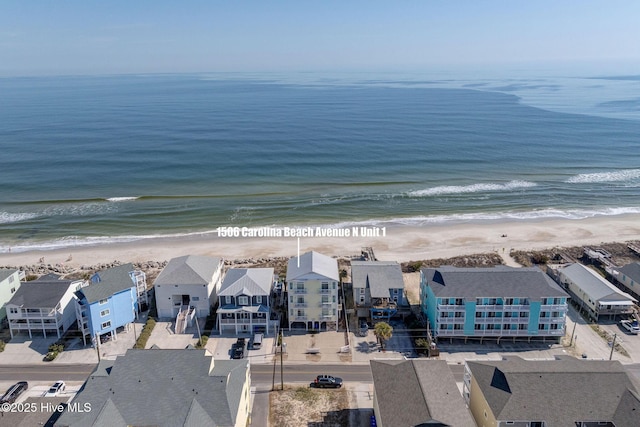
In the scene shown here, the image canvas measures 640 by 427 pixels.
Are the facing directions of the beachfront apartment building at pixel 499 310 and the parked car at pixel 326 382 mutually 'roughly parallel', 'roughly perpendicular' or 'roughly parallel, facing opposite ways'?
roughly perpendicular

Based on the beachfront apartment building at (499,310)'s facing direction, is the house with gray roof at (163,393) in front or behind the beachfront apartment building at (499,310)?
in front

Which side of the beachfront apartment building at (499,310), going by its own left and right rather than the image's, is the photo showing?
front

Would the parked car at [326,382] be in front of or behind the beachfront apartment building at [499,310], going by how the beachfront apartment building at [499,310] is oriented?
in front

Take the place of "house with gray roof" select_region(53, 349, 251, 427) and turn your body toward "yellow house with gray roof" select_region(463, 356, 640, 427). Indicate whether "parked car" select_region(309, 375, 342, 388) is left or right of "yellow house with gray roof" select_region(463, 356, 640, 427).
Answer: left

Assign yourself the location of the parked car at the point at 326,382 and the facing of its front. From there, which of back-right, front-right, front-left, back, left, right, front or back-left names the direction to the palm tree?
front-left

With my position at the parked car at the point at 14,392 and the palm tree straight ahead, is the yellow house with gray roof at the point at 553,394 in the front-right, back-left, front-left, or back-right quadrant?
front-right

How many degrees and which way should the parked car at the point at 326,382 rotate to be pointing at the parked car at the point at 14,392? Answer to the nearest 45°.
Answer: approximately 180°

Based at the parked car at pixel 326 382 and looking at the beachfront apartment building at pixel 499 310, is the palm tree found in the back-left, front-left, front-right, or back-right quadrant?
front-left

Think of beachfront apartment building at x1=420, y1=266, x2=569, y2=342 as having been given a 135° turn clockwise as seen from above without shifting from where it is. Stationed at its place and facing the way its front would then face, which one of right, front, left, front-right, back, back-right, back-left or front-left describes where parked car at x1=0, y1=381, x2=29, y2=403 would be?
left

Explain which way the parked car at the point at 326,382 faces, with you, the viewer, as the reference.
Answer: facing to the right of the viewer
